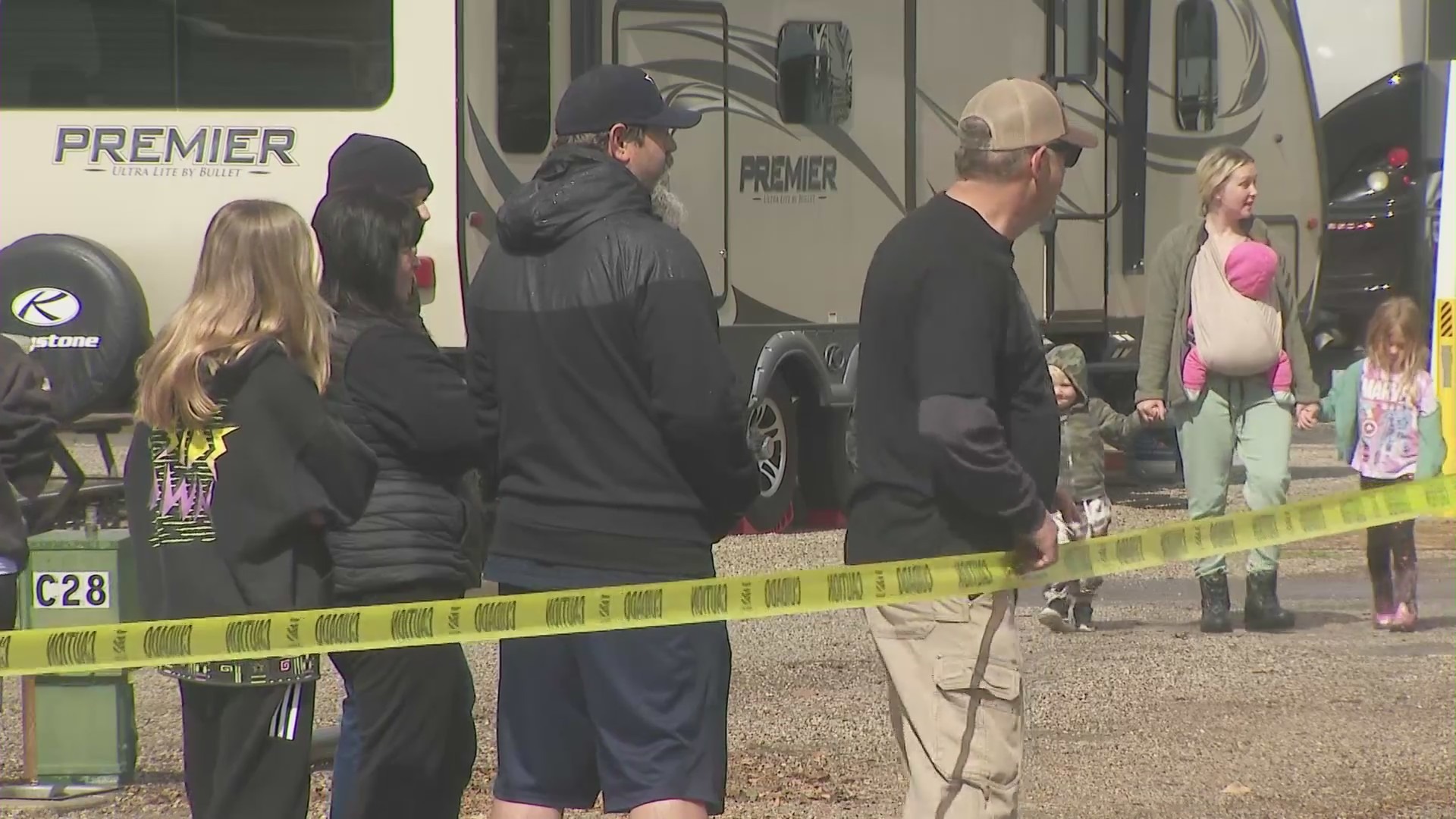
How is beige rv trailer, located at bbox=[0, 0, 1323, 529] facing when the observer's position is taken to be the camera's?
facing away from the viewer and to the right of the viewer

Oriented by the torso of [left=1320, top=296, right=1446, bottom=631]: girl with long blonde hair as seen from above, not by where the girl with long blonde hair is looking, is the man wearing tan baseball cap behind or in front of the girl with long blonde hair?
in front

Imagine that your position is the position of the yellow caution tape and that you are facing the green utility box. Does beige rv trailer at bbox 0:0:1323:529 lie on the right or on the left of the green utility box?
right

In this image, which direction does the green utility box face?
toward the camera

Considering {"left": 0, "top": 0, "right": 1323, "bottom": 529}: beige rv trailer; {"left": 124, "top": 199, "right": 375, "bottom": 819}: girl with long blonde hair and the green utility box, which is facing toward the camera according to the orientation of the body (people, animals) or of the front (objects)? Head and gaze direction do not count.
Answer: the green utility box

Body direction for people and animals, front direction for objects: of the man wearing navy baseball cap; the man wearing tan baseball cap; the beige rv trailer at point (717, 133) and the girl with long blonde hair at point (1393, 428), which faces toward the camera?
the girl with long blonde hair

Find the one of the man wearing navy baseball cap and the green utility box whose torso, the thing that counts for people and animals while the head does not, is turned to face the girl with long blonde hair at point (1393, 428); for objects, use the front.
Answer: the man wearing navy baseball cap

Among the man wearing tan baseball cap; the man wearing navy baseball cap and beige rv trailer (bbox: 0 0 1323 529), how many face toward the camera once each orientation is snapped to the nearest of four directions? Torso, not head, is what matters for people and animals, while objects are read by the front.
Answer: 0

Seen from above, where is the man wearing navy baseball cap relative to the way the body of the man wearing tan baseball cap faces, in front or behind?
behind

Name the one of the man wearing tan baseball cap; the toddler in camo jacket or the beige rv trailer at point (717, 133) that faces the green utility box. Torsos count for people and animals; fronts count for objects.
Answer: the toddler in camo jacket
